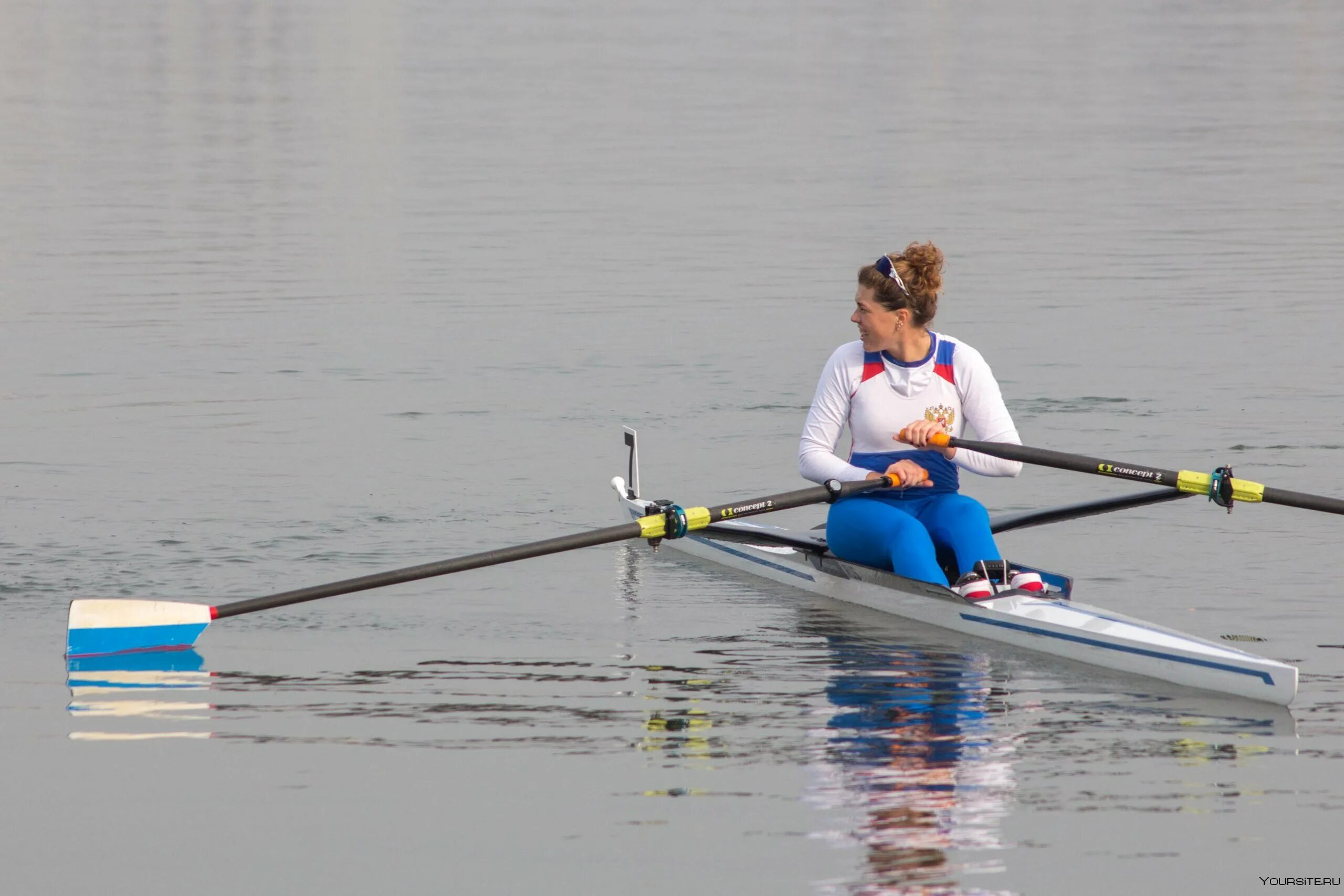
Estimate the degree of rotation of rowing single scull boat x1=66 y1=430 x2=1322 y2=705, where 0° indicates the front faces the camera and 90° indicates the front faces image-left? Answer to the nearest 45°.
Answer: approximately 135°
